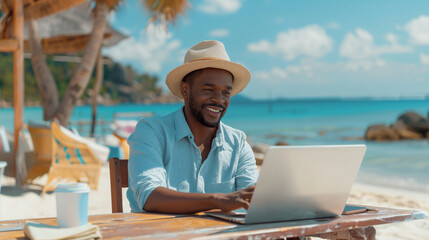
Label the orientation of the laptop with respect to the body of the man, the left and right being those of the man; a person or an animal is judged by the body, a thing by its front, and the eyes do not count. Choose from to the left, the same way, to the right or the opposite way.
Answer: the opposite way

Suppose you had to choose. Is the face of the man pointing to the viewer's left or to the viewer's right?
to the viewer's right

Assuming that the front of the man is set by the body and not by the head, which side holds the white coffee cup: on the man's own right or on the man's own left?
on the man's own right

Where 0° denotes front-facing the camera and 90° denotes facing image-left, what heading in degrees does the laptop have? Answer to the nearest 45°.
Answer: approximately 135°

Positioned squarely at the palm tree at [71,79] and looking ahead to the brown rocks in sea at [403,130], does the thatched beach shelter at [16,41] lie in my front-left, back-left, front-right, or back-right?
back-right

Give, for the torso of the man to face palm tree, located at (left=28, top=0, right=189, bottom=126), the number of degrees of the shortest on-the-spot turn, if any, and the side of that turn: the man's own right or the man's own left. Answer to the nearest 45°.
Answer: approximately 135° to the man's own left

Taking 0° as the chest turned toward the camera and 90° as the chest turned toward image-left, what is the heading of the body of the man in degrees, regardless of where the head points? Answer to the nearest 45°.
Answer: approximately 315°
